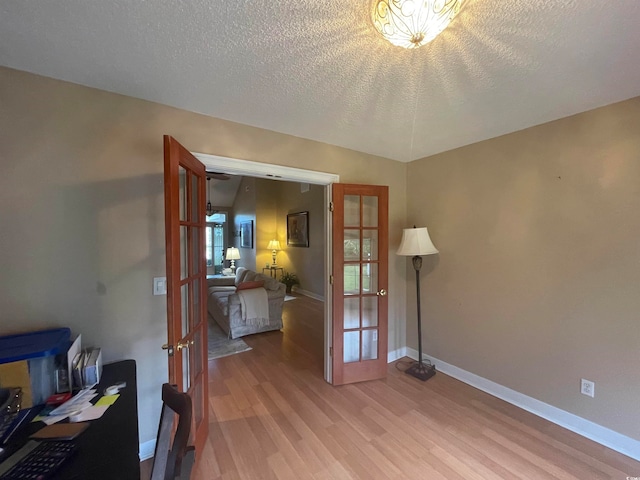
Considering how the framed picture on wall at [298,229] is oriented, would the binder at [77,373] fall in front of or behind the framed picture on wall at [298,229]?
in front

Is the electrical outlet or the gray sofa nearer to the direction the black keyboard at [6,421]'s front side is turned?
the electrical outlet

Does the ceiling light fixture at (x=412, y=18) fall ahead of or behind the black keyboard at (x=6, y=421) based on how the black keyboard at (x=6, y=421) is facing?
ahead

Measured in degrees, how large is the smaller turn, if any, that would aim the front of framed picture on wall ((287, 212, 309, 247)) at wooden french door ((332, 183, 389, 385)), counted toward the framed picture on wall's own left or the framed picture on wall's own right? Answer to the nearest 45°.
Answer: approximately 45° to the framed picture on wall's own left
